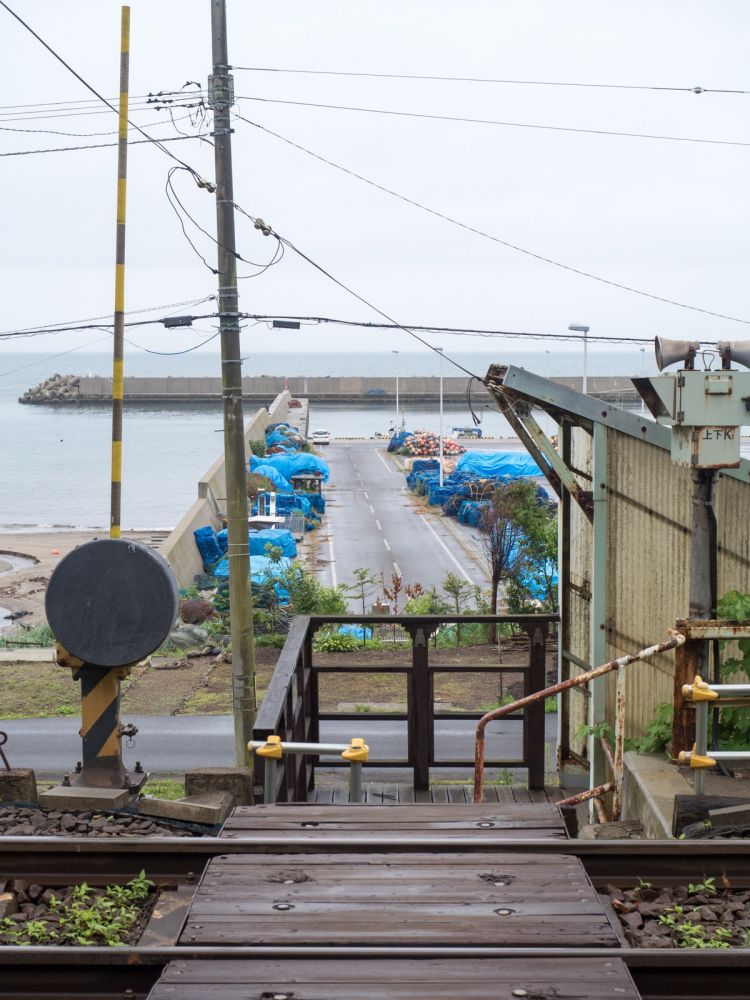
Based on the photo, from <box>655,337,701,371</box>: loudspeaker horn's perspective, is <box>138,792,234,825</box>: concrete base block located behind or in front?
in front

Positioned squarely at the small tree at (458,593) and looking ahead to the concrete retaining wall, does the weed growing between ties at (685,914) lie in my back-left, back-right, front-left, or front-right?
back-left

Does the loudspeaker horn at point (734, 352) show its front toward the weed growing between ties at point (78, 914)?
no

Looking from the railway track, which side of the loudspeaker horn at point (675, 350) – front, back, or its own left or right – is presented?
left

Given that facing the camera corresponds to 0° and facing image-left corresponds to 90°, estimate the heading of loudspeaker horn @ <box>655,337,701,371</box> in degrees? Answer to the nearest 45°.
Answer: approximately 90°

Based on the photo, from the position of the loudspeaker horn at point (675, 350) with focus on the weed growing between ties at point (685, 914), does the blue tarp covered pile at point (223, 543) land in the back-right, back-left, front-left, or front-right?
back-right

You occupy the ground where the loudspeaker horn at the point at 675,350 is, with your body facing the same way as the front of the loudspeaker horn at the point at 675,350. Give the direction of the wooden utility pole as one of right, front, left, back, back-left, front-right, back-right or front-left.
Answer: front-right

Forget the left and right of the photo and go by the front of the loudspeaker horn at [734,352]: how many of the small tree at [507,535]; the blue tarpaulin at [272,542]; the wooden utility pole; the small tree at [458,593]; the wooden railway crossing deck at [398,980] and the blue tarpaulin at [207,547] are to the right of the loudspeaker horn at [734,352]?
1

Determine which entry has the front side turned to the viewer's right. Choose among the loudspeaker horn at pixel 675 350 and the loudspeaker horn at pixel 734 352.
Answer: the loudspeaker horn at pixel 734 352

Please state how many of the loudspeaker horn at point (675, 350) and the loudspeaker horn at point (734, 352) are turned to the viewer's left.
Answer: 1

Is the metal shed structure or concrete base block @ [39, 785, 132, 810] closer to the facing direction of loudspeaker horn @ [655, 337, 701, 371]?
the concrete base block

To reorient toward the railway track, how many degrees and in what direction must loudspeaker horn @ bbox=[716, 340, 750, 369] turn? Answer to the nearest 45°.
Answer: approximately 135° to its right

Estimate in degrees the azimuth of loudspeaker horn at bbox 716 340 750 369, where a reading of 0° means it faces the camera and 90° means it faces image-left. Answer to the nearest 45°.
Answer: approximately 270°

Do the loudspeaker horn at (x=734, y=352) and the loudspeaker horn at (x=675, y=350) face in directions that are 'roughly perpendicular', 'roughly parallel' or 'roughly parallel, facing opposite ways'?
roughly parallel, facing opposite ways
